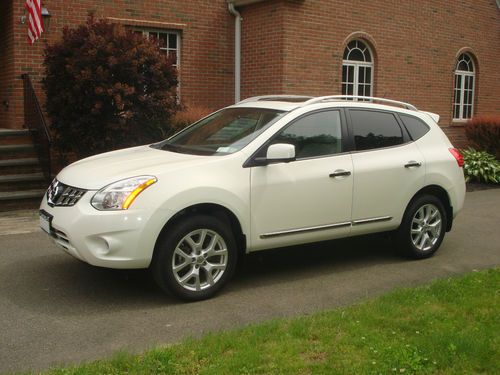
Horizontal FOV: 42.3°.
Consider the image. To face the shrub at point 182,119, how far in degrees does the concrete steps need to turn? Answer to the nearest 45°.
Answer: approximately 90° to its left

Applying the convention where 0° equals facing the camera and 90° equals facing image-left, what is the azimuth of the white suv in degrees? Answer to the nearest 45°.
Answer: approximately 45°

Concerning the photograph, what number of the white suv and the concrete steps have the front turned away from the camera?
0

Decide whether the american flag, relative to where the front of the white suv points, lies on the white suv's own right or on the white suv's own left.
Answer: on the white suv's own right

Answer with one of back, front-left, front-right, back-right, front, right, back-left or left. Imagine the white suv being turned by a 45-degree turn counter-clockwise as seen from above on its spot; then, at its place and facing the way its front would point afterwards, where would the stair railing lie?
back-right

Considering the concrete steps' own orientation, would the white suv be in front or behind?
in front

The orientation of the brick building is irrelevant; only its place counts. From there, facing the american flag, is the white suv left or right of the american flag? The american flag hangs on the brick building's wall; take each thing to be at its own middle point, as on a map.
left

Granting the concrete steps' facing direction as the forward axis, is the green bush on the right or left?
on its left

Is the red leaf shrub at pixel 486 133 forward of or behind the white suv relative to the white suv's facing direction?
behind

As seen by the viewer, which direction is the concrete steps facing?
toward the camera
